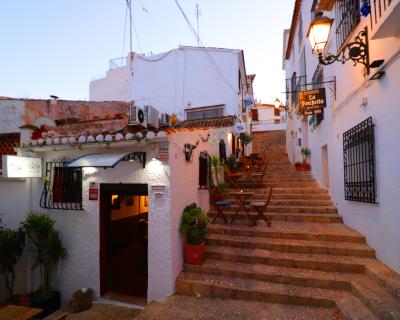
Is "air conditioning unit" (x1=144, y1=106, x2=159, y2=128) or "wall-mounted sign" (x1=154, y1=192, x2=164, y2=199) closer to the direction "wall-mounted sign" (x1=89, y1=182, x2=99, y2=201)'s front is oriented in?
the wall-mounted sign

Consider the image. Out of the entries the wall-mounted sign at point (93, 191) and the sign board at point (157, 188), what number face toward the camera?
2

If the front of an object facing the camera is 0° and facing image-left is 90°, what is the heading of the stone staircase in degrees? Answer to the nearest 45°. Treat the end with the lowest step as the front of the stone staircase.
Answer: approximately 0°

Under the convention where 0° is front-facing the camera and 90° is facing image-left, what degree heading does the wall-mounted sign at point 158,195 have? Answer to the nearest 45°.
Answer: approximately 0°

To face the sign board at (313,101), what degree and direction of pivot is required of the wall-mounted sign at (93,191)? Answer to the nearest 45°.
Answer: approximately 90° to its left
